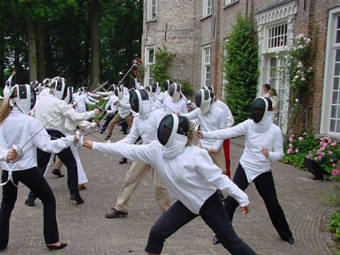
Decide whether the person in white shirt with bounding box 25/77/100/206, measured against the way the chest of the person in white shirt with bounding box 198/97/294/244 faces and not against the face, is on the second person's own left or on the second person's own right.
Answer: on the second person's own right

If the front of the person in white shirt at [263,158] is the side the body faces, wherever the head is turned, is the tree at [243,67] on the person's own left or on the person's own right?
on the person's own right

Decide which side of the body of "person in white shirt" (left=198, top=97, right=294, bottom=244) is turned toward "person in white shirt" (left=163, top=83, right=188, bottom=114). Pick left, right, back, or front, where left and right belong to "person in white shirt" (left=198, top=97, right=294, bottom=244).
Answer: right

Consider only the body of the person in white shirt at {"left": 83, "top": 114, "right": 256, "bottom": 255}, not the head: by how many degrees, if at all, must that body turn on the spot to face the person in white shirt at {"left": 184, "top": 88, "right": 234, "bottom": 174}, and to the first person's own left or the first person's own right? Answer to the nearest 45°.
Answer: approximately 135° to the first person's own right

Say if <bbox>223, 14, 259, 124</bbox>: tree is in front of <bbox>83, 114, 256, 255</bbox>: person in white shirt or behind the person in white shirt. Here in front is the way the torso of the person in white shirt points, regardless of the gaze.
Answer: behind

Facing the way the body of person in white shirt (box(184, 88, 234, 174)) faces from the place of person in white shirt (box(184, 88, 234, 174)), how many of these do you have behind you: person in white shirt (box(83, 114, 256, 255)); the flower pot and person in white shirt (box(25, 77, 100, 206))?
1

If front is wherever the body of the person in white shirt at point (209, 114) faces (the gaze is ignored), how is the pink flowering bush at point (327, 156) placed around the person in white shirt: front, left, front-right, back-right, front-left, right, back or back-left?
back

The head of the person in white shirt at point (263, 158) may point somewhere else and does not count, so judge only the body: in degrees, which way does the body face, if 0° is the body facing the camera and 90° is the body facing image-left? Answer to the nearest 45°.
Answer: approximately 45°
